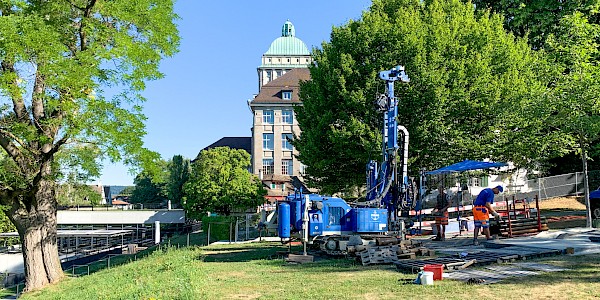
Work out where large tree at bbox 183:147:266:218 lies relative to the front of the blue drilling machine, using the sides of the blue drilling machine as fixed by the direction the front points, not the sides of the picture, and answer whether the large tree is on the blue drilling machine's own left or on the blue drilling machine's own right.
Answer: on the blue drilling machine's own left

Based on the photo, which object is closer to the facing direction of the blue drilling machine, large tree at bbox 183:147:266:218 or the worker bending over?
the worker bending over

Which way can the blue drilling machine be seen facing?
to the viewer's right

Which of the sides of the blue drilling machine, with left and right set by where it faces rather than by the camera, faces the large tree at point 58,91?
back

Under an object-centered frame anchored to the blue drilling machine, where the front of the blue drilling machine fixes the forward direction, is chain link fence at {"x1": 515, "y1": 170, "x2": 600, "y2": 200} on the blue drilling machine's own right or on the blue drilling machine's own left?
on the blue drilling machine's own left

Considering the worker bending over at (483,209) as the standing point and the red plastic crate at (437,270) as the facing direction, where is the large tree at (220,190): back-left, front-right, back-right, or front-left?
back-right
